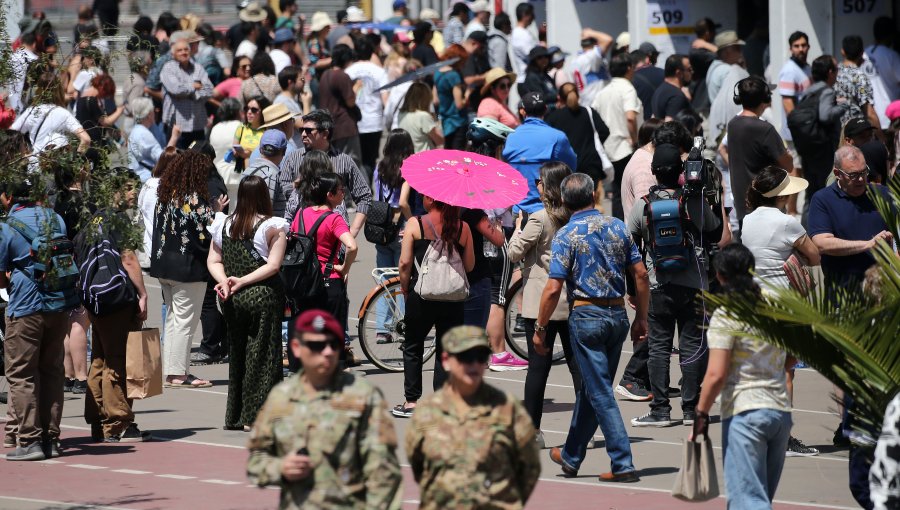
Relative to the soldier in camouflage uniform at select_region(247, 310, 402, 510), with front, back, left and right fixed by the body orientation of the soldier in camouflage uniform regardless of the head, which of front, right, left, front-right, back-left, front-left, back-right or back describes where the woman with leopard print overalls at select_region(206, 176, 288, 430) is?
back

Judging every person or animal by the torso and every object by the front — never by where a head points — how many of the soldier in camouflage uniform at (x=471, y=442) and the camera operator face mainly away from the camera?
1

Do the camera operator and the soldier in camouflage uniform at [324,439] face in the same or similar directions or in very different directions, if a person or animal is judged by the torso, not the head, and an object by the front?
very different directions

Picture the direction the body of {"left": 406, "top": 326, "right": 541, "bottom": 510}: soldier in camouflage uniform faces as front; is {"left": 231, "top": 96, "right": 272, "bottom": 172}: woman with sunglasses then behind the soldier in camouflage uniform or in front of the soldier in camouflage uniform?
behind

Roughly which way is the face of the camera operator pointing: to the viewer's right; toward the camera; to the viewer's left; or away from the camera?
away from the camera

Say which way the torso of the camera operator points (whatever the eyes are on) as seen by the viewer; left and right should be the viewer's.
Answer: facing away from the viewer

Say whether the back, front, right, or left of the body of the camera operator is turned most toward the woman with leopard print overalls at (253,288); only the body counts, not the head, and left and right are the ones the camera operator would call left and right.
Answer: left

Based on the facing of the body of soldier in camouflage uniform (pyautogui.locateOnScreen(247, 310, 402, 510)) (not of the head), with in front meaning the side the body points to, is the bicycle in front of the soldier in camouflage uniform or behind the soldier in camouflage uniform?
behind

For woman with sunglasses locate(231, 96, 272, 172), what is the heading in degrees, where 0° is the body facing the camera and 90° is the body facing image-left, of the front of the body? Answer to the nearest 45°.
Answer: approximately 45°
